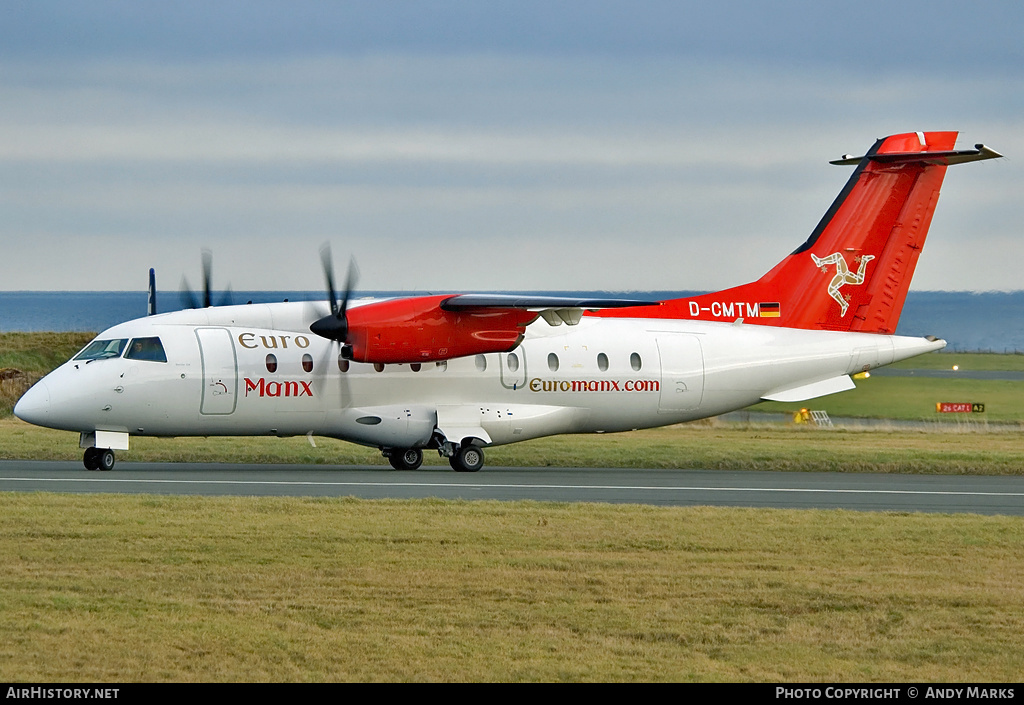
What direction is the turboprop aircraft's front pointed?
to the viewer's left
